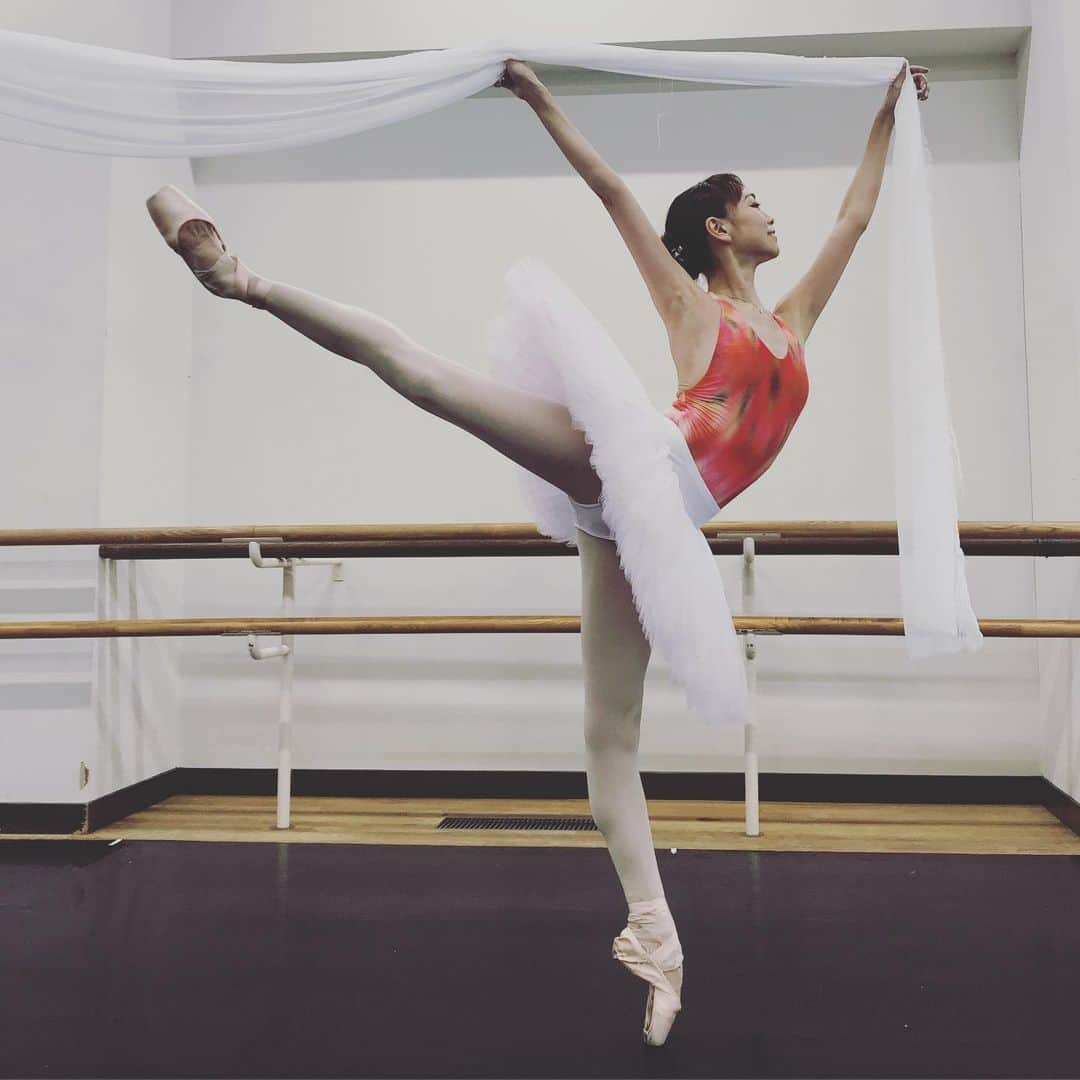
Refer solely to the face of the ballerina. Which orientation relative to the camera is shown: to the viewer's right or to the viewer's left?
to the viewer's right

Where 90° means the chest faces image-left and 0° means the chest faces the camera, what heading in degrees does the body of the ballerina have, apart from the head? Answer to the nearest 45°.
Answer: approximately 315°
